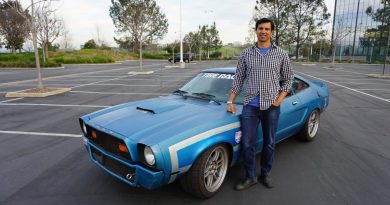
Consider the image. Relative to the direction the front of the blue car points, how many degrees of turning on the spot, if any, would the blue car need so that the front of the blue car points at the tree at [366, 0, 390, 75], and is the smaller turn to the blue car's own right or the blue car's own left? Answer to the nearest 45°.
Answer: approximately 180°

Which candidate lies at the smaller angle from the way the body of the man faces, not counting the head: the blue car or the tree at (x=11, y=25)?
the blue car

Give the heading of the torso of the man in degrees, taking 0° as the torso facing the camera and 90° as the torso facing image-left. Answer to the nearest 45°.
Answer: approximately 0°

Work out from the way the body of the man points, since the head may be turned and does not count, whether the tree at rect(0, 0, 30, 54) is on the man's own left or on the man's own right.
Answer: on the man's own right

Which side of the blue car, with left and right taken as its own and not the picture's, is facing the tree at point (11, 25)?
right

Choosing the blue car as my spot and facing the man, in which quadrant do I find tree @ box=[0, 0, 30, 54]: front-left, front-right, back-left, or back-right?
back-left

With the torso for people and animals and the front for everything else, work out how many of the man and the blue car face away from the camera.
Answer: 0
